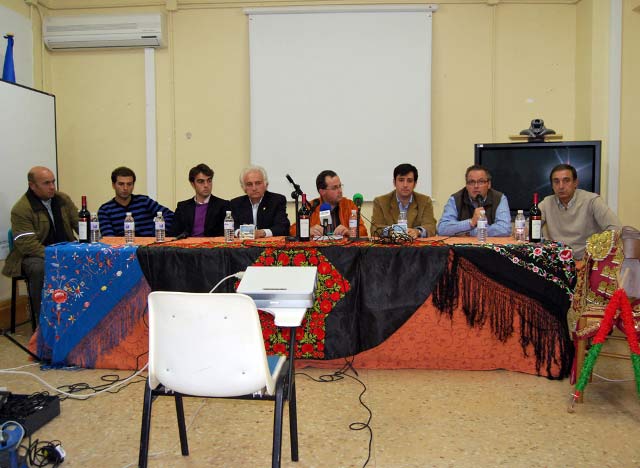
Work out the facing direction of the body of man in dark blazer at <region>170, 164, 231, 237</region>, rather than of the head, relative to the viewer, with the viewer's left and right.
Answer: facing the viewer

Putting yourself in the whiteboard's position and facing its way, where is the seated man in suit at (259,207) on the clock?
The seated man in suit is roughly at 12 o'clock from the whiteboard.

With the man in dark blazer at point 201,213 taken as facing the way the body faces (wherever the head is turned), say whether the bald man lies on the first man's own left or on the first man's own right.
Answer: on the first man's own right

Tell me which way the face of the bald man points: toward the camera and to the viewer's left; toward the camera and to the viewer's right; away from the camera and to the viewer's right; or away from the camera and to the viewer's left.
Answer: toward the camera and to the viewer's right

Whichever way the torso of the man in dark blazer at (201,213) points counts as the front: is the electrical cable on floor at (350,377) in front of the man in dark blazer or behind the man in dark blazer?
in front

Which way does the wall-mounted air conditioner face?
toward the camera

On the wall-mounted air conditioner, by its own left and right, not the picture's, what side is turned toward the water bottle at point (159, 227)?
front

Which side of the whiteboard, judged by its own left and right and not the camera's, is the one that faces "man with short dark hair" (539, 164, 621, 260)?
front

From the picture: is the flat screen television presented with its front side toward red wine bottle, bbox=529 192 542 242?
yes

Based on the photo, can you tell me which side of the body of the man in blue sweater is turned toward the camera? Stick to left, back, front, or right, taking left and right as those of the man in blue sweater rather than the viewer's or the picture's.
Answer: front
